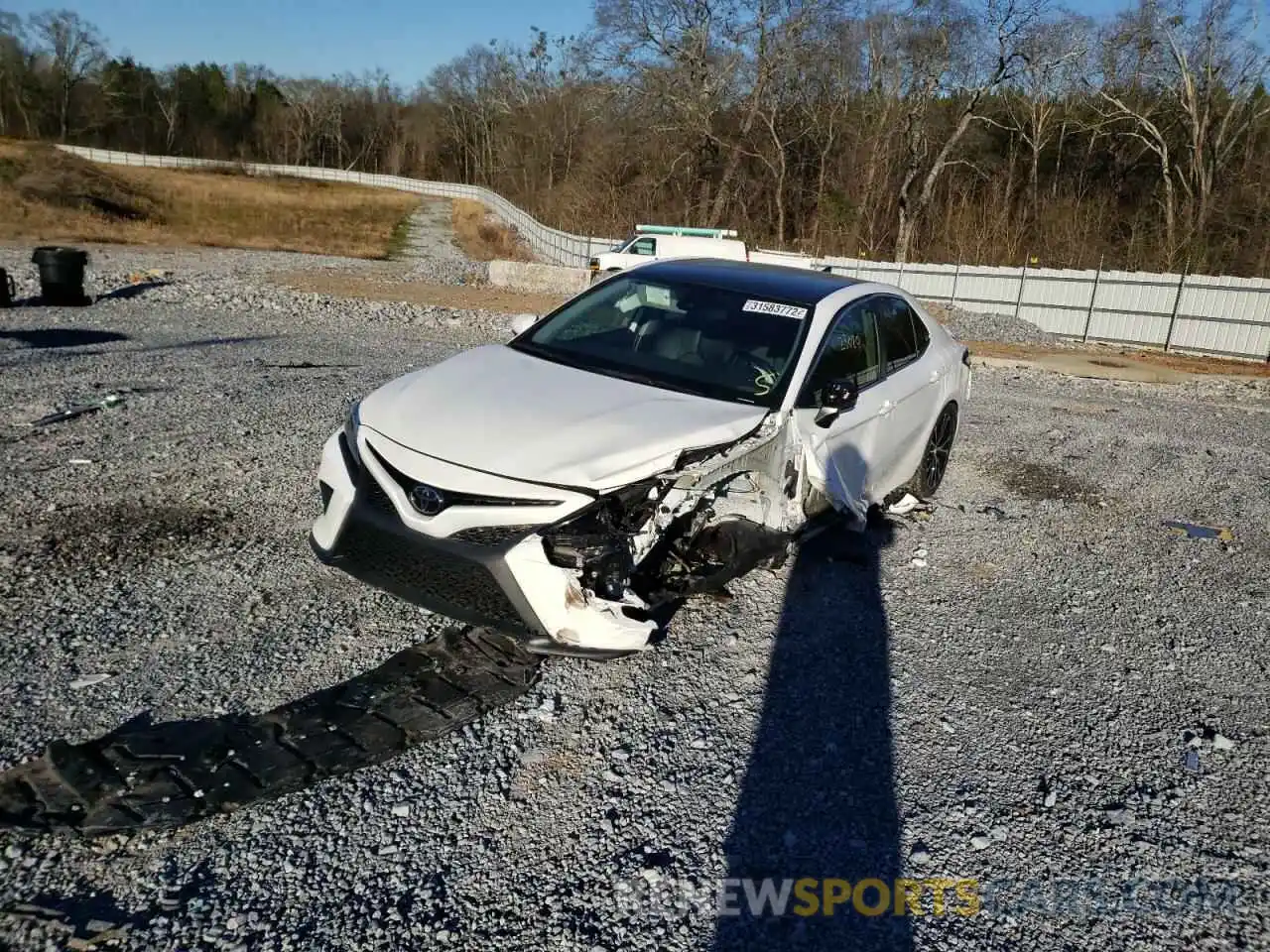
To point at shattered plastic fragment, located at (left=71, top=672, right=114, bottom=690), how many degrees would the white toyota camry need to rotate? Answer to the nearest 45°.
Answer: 0° — it already faces it

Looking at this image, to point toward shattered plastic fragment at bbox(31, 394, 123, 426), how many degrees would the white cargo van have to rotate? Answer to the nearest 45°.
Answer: approximately 90° to its left

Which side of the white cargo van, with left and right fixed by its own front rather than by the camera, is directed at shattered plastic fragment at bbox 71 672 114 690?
left

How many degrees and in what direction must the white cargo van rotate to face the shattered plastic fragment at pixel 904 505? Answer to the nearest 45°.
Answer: approximately 90° to its left

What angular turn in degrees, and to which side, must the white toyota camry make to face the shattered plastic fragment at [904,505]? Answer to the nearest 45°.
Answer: approximately 180°

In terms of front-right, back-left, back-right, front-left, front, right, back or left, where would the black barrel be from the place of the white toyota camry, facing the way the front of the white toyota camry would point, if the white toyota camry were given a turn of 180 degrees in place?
left

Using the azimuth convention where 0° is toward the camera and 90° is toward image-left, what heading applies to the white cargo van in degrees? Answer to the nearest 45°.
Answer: approximately 90°

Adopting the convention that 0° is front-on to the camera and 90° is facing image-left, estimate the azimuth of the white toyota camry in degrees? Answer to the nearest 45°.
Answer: approximately 45°

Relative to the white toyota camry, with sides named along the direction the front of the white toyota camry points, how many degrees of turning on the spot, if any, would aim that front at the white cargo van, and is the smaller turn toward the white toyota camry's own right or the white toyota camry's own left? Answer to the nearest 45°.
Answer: approximately 135° to the white toyota camry's own right

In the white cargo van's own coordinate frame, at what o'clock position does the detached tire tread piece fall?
The detached tire tread piece is roughly at 9 o'clock from the white cargo van.

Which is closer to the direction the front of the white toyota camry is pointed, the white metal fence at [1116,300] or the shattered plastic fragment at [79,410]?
the shattered plastic fragment

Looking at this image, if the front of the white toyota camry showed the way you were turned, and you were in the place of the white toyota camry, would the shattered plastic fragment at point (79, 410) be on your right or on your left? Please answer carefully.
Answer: on your right

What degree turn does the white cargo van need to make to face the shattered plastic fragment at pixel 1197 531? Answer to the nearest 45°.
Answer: approximately 90° to its left

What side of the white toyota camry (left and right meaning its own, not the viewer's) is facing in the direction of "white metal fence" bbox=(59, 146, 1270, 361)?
back
